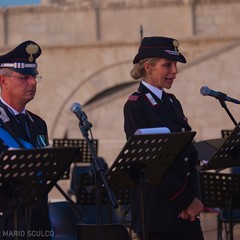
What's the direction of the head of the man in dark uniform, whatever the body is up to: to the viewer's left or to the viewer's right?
to the viewer's right

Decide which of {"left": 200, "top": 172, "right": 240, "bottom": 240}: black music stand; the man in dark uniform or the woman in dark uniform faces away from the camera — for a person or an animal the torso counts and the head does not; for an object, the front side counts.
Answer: the black music stand

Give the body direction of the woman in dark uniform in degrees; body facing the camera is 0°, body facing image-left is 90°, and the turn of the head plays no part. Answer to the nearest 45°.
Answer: approximately 315°

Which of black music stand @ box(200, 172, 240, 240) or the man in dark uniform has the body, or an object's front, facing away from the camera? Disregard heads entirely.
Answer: the black music stand

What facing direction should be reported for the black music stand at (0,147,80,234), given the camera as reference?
facing away from the viewer and to the left of the viewer

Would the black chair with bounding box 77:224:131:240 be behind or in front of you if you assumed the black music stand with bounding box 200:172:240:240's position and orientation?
behind

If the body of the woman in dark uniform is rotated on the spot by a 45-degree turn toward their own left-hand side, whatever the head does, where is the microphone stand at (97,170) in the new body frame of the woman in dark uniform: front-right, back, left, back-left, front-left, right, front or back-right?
back-right

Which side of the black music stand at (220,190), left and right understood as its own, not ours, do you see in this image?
back

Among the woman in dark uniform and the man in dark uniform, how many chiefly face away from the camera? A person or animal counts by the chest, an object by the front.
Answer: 0

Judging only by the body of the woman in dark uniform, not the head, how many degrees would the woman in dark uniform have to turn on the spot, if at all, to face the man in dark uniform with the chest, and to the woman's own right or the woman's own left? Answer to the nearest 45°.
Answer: approximately 135° to the woman's own right

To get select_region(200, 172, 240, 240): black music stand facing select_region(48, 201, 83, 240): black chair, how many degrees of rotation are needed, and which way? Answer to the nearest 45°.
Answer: approximately 90° to its left
